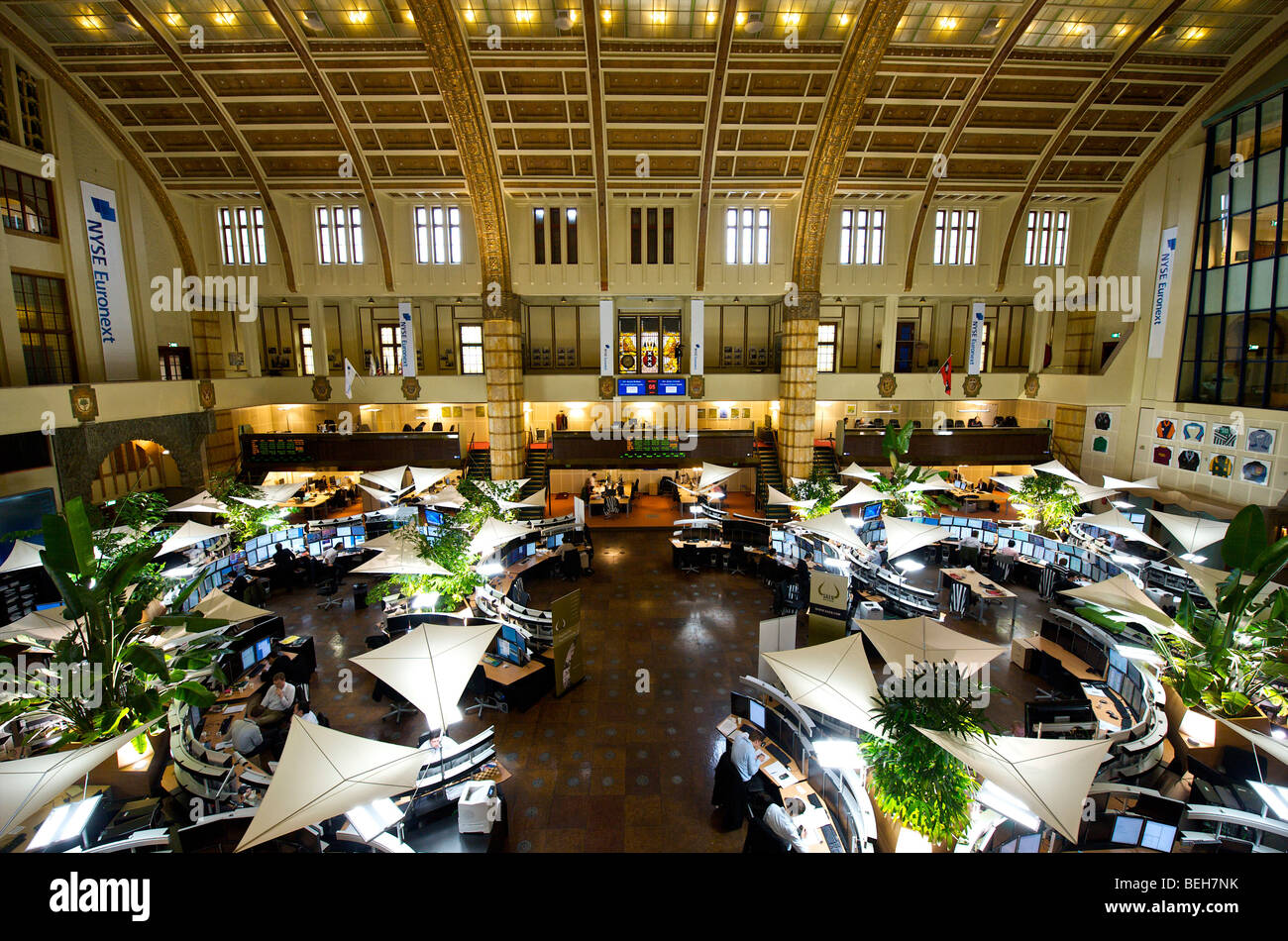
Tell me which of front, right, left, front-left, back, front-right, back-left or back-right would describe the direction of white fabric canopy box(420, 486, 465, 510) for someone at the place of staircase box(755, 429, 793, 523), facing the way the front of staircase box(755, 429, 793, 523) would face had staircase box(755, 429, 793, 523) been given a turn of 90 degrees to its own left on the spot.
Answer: back-right

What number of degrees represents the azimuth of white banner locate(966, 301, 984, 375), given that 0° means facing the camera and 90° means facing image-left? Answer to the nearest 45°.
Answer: approximately 0°

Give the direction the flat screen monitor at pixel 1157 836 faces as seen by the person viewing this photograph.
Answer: facing the viewer

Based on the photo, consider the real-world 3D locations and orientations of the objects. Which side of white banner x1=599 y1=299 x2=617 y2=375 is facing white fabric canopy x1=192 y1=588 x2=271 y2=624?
front

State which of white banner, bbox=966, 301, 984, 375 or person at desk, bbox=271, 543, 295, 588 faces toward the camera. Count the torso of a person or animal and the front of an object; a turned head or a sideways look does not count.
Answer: the white banner

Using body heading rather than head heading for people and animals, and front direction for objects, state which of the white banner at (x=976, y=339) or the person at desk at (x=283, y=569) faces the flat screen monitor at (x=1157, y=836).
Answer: the white banner

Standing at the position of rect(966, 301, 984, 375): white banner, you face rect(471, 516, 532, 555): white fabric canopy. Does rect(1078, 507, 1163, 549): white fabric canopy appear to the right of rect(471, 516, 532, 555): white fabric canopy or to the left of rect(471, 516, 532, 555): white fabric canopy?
left

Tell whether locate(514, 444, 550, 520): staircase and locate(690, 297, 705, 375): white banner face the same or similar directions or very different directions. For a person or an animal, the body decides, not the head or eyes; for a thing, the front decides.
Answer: same or similar directions

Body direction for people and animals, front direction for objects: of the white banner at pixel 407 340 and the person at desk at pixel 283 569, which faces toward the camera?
the white banner

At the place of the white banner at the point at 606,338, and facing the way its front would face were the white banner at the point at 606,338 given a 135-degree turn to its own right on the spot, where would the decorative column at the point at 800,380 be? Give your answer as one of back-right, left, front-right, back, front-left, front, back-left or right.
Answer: back-right

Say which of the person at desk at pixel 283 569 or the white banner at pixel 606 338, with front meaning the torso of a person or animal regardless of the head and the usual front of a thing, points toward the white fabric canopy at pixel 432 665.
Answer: the white banner

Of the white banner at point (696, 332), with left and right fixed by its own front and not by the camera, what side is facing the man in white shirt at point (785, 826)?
front

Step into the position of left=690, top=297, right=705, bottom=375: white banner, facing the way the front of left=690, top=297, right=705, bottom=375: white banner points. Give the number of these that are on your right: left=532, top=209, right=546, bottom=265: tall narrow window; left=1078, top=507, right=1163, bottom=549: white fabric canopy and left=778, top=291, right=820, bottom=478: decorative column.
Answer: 1

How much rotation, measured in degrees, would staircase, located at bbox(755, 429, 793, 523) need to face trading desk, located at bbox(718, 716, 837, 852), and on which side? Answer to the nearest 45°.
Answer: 0° — it already faces it

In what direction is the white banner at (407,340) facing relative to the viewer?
toward the camera

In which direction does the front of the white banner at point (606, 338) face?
toward the camera
